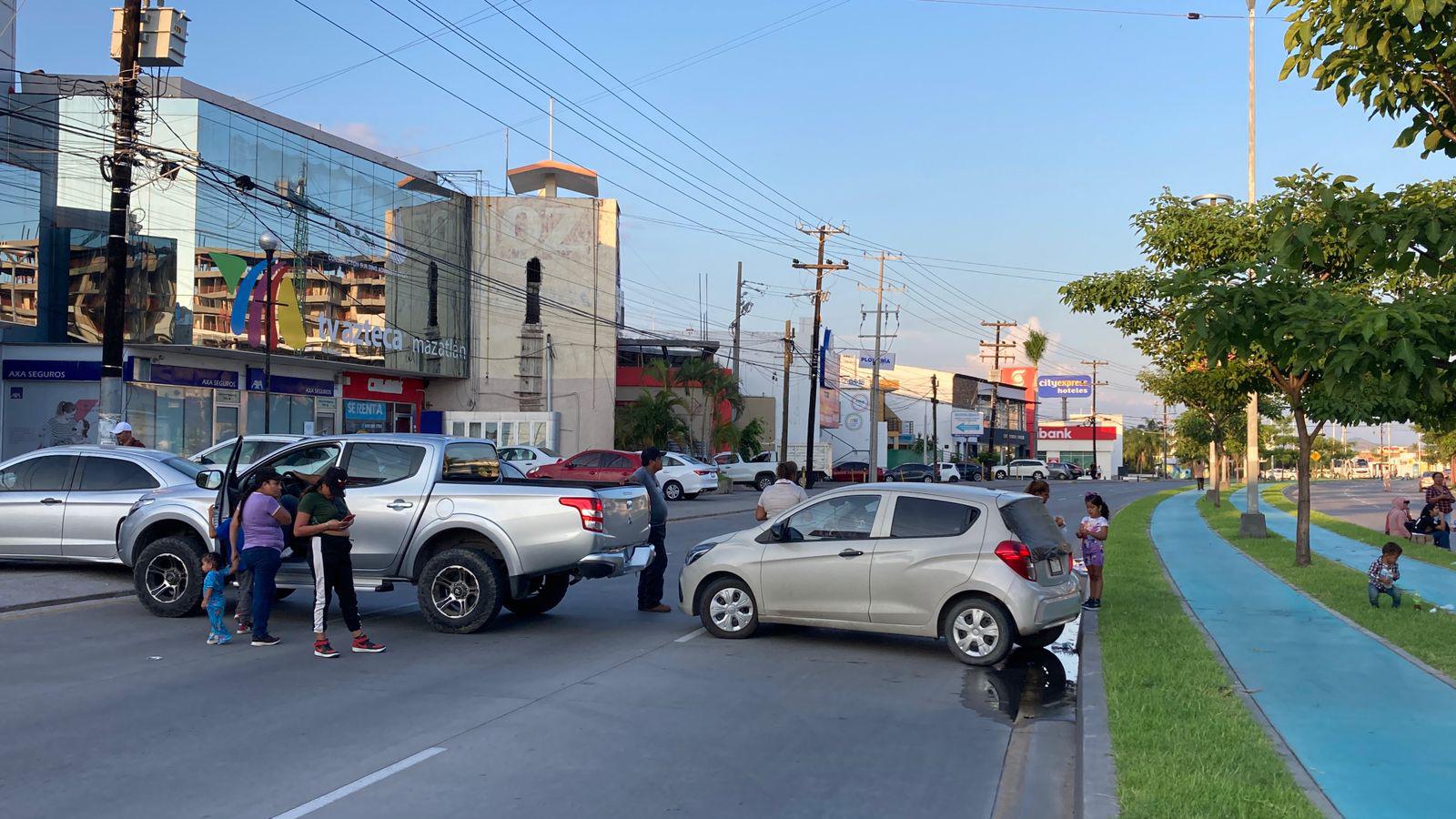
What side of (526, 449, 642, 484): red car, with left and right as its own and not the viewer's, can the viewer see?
left

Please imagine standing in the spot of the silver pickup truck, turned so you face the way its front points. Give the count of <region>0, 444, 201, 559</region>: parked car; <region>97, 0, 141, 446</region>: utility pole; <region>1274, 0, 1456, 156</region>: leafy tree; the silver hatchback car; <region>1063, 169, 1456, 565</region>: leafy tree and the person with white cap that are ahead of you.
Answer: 3

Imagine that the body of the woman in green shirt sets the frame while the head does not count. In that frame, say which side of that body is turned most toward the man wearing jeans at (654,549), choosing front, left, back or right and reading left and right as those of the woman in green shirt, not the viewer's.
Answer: left

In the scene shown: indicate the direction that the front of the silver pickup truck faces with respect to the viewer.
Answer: facing away from the viewer and to the left of the viewer

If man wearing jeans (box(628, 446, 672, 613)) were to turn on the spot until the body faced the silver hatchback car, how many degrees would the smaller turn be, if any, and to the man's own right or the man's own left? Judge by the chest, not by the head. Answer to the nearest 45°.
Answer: approximately 45° to the man's own right

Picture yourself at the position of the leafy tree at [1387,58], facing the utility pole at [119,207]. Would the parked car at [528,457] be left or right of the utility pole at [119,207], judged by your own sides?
right

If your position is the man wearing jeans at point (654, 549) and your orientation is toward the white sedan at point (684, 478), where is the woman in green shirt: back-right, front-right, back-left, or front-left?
back-left

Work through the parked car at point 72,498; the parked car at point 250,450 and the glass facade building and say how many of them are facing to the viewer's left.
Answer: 2
